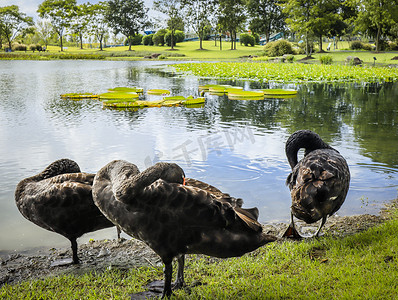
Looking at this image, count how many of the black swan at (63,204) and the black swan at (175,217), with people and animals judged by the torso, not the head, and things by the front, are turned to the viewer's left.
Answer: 2

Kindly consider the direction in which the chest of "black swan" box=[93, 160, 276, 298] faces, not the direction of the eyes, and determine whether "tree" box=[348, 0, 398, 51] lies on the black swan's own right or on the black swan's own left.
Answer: on the black swan's own right

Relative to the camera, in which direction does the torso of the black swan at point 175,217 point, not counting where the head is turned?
to the viewer's left

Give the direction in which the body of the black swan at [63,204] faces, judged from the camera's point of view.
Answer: to the viewer's left

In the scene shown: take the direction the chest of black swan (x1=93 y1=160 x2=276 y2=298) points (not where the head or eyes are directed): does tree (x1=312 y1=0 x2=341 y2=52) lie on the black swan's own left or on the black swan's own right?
on the black swan's own right

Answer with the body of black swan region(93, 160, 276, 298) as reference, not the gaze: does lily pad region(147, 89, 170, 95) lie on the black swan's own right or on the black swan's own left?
on the black swan's own right

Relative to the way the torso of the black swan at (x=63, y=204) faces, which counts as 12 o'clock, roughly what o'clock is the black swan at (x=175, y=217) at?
the black swan at (x=175, y=217) is roughly at 8 o'clock from the black swan at (x=63, y=204).
